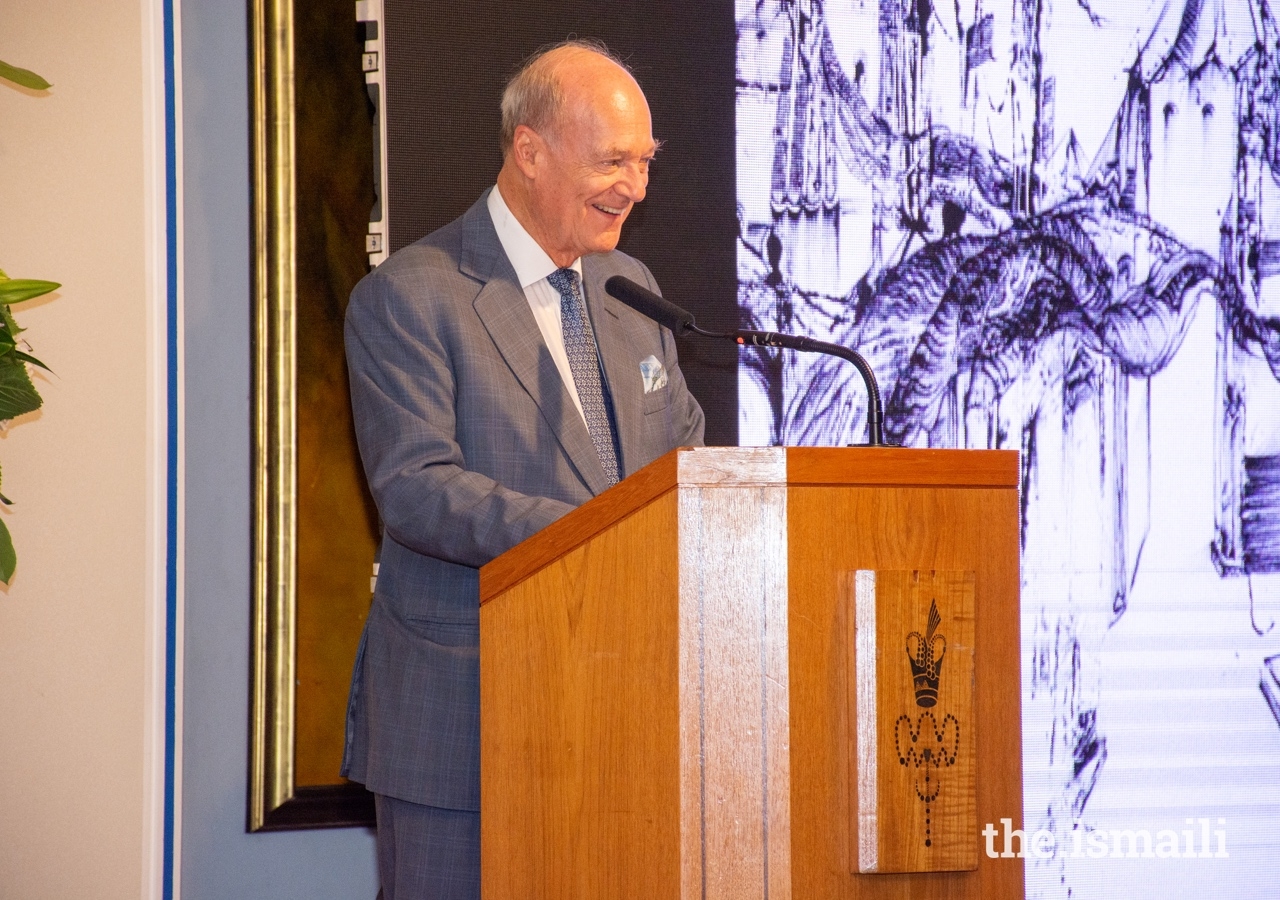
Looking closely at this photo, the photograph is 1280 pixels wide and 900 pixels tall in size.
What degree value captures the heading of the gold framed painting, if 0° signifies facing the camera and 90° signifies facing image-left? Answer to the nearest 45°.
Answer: approximately 0°

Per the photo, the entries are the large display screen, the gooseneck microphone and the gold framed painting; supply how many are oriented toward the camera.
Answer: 2

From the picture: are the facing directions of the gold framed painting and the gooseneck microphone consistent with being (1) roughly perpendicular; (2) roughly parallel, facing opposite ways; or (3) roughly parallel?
roughly perpendicular

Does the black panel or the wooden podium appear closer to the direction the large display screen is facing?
the wooden podium

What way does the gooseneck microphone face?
to the viewer's left

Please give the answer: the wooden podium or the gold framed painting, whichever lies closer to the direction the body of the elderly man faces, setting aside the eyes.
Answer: the wooden podium

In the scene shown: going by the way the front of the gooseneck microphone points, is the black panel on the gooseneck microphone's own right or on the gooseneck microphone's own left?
on the gooseneck microphone's own right
